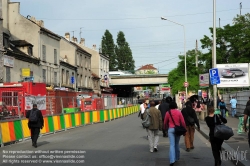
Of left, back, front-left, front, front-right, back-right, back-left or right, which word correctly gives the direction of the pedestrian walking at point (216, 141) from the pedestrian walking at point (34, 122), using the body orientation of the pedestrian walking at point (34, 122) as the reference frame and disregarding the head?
back-right

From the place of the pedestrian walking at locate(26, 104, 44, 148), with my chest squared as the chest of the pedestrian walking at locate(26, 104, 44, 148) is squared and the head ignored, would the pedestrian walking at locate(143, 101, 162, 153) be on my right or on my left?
on my right

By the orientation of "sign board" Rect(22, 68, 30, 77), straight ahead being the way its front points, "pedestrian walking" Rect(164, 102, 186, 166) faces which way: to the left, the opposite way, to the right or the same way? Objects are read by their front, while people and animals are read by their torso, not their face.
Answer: the opposite way

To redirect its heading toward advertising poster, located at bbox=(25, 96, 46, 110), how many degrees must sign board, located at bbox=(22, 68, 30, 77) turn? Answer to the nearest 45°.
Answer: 0° — it already faces it

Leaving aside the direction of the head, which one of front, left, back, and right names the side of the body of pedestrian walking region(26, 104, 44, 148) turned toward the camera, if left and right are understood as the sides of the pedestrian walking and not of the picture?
back

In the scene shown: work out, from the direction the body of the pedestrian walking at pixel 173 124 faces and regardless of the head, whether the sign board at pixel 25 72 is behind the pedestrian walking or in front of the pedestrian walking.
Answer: in front

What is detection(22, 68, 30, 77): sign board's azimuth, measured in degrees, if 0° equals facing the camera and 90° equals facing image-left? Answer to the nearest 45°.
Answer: approximately 0°

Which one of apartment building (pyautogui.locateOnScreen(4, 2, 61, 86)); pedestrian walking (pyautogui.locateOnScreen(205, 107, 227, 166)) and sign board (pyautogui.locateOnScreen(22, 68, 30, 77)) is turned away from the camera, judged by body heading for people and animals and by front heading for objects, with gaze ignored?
the pedestrian walking

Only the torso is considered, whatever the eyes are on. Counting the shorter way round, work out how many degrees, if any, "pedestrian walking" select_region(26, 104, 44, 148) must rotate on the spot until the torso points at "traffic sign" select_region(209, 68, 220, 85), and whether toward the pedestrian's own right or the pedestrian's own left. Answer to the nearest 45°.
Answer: approximately 45° to the pedestrian's own right

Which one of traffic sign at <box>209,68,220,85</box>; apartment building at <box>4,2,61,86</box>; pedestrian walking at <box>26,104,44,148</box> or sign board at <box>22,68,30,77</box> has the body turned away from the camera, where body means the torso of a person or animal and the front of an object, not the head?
the pedestrian walking

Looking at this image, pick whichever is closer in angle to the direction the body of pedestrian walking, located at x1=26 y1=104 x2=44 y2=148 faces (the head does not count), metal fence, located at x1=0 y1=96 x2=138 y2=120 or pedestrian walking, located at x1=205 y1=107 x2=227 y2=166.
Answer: the metal fence

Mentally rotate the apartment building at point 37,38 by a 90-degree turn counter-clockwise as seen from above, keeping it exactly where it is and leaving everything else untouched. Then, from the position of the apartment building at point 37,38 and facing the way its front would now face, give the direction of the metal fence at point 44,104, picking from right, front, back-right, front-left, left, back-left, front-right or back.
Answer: back-right

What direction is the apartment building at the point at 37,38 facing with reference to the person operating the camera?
facing the viewer and to the right of the viewer

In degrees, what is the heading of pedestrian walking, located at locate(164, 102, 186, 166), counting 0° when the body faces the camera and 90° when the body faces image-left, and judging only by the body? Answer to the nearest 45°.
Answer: approximately 180°

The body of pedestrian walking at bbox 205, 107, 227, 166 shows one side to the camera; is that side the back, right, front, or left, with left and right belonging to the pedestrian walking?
back

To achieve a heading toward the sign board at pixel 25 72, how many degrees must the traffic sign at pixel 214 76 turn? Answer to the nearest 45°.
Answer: approximately 135° to its right

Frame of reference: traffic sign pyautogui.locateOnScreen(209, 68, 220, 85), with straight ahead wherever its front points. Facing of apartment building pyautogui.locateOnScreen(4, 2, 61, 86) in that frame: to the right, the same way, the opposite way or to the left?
to the left
